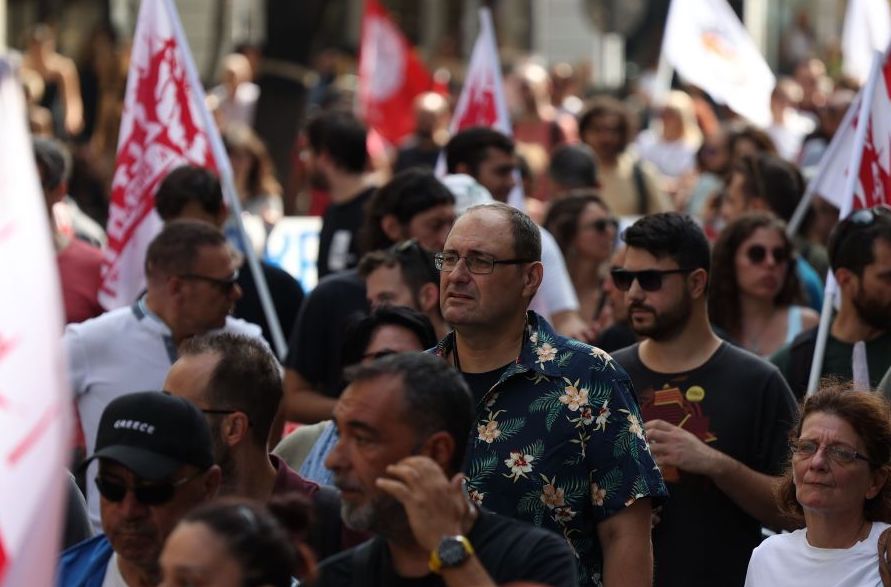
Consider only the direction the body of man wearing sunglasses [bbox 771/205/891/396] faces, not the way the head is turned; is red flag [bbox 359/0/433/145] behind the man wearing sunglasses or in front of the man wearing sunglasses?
behind

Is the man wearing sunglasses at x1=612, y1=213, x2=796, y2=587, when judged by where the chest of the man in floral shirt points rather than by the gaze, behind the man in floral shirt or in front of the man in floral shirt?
behind

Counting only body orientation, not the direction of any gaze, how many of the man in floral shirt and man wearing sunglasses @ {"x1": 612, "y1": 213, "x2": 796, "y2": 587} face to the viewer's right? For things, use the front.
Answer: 0

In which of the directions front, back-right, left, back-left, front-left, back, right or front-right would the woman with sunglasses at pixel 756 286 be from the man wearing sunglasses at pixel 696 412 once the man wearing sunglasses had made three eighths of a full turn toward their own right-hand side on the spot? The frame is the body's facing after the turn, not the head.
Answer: front

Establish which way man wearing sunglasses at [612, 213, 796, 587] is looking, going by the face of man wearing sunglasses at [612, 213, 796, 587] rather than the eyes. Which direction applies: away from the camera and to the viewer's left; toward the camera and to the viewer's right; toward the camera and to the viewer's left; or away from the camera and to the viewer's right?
toward the camera and to the viewer's left

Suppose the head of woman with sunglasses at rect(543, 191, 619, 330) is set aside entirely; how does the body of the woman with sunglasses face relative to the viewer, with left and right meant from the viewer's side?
facing the viewer and to the right of the viewer

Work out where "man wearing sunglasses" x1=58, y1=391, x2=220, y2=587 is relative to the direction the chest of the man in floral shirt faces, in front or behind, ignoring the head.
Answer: in front

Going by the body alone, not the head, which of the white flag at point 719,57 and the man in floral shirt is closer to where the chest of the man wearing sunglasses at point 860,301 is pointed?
the man in floral shirt

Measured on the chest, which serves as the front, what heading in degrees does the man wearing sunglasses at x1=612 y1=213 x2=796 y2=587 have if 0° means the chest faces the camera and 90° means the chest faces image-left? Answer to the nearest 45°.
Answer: approximately 45°
